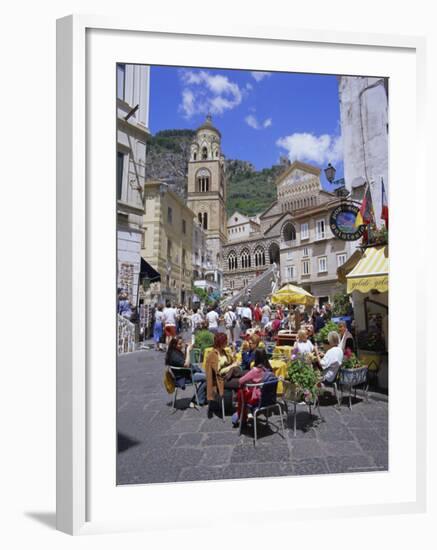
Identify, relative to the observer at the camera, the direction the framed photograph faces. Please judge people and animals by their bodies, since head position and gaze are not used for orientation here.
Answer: facing the viewer and to the right of the viewer
